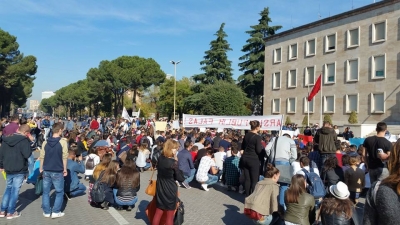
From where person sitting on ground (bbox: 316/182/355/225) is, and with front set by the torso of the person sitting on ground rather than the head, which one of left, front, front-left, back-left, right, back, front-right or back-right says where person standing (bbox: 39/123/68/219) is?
left

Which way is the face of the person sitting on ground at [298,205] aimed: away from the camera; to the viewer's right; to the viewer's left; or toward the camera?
away from the camera

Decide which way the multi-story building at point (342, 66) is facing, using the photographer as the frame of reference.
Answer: facing the viewer and to the left of the viewer

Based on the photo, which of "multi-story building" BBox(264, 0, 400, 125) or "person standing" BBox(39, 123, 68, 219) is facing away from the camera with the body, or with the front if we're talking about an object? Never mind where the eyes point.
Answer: the person standing

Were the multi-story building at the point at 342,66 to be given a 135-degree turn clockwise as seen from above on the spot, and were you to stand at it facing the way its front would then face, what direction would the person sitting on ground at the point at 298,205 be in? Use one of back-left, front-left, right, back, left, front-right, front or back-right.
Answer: back

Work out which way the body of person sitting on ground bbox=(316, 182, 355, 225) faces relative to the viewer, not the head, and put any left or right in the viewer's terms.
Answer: facing away from the viewer

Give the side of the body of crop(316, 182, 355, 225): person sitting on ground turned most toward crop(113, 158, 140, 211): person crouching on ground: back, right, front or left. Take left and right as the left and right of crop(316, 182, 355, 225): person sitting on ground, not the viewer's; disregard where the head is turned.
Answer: left

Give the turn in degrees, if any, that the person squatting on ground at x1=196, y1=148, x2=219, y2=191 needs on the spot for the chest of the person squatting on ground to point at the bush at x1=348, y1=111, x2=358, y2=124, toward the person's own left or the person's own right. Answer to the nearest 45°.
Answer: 0° — they already face it

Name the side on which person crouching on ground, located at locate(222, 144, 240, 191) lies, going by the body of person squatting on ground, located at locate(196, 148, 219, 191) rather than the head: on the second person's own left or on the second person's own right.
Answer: on the second person's own right

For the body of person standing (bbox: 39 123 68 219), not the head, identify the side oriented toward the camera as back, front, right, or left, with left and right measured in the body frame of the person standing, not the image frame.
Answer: back

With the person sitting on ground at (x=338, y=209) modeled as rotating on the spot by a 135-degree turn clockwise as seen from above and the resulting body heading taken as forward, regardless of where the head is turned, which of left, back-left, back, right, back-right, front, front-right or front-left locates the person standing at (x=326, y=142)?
back-left

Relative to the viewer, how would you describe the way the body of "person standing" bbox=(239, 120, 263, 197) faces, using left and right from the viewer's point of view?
facing away from the viewer and to the right of the viewer

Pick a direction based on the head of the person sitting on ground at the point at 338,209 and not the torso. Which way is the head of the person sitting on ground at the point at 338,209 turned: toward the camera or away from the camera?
away from the camera

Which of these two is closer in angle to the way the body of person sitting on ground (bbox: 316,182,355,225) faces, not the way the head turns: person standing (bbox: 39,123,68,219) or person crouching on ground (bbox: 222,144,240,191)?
the person crouching on ground

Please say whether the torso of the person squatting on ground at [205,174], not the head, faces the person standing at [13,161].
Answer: no
